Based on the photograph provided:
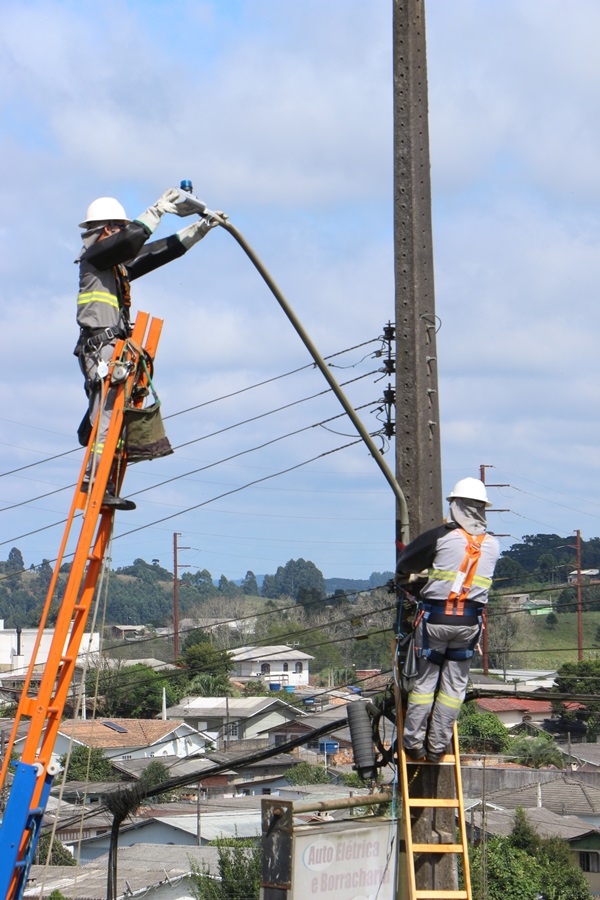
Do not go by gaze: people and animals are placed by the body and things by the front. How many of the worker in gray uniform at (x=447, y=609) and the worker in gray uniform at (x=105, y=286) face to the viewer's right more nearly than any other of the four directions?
1

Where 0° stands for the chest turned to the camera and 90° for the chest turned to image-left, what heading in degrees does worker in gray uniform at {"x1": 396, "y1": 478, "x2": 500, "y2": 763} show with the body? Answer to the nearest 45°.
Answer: approximately 135°

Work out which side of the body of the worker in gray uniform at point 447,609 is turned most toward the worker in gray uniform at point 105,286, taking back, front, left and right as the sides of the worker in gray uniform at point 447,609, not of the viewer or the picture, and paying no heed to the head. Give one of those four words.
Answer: left

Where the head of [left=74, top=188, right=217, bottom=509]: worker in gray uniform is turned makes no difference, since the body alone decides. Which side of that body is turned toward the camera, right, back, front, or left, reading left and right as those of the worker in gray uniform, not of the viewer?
right

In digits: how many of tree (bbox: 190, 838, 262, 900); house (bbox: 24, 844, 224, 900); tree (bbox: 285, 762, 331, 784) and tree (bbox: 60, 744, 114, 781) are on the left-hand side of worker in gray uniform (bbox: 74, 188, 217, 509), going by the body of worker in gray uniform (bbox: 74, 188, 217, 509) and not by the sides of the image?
4

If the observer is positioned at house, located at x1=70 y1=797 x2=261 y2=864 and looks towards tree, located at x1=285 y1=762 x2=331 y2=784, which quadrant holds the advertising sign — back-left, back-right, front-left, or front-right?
back-right

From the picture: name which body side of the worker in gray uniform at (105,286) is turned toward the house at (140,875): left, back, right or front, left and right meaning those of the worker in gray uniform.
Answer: left
